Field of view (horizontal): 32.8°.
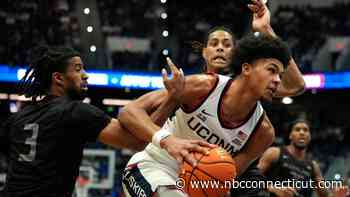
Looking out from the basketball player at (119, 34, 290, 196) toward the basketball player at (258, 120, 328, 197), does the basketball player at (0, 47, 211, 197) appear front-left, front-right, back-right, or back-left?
back-left

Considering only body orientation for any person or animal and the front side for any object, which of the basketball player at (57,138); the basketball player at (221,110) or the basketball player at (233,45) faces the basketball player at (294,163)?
the basketball player at (57,138)

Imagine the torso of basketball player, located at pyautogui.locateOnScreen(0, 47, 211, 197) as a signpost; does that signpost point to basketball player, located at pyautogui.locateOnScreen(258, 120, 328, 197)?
yes

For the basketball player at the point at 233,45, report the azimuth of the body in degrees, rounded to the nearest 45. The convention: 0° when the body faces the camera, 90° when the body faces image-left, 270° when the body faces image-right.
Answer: approximately 0°

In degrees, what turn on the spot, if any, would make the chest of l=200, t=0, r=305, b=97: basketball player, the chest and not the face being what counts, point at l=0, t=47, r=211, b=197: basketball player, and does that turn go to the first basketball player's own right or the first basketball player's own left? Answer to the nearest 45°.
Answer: approximately 45° to the first basketball player's own right

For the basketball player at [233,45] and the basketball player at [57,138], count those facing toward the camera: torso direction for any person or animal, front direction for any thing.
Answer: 1

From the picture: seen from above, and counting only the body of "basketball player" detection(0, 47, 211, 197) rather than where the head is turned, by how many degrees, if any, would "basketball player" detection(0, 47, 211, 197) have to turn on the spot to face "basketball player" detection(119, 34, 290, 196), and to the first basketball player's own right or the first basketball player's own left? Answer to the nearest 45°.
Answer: approximately 45° to the first basketball player's own right

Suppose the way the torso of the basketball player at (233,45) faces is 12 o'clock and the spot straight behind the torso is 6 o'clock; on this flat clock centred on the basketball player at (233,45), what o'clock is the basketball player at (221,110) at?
the basketball player at (221,110) is roughly at 12 o'clock from the basketball player at (233,45).

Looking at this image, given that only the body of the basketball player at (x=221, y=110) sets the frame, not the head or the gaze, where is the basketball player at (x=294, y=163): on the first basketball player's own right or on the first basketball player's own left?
on the first basketball player's own left

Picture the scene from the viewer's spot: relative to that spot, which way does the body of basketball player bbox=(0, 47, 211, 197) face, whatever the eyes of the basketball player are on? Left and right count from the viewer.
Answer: facing away from the viewer and to the right of the viewer

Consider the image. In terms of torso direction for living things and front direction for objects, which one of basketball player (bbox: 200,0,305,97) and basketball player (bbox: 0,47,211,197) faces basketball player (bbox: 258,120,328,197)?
basketball player (bbox: 0,47,211,197)
